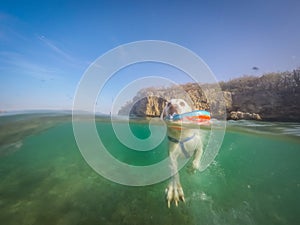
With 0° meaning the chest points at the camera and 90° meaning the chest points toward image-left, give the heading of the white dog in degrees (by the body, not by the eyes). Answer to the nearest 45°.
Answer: approximately 0°

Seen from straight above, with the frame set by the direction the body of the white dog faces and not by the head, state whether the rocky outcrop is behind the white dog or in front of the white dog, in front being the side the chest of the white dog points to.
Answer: behind
